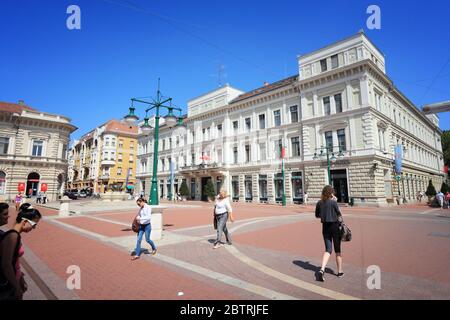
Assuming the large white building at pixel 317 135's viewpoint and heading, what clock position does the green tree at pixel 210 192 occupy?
The green tree is roughly at 2 o'clock from the large white building.

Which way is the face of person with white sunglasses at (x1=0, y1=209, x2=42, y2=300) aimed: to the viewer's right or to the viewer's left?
to the viewer's right

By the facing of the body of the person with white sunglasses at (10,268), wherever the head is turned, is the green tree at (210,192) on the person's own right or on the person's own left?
on the person's own left

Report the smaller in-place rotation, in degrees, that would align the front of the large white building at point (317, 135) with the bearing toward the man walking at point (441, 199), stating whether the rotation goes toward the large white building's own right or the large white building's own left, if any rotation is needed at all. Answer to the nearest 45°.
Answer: approximately 135° to the large white building's own left

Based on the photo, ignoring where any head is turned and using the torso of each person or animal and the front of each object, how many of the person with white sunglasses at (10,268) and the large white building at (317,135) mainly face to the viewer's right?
1

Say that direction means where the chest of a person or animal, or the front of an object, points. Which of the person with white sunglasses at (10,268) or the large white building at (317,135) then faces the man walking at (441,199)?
the person with white sunglasses

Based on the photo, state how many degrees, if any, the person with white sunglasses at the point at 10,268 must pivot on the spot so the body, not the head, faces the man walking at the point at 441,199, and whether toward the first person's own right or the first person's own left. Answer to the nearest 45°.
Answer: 0° — they already face them

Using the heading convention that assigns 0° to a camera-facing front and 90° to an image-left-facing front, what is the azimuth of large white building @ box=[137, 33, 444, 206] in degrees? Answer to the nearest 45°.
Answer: approximately 45°
